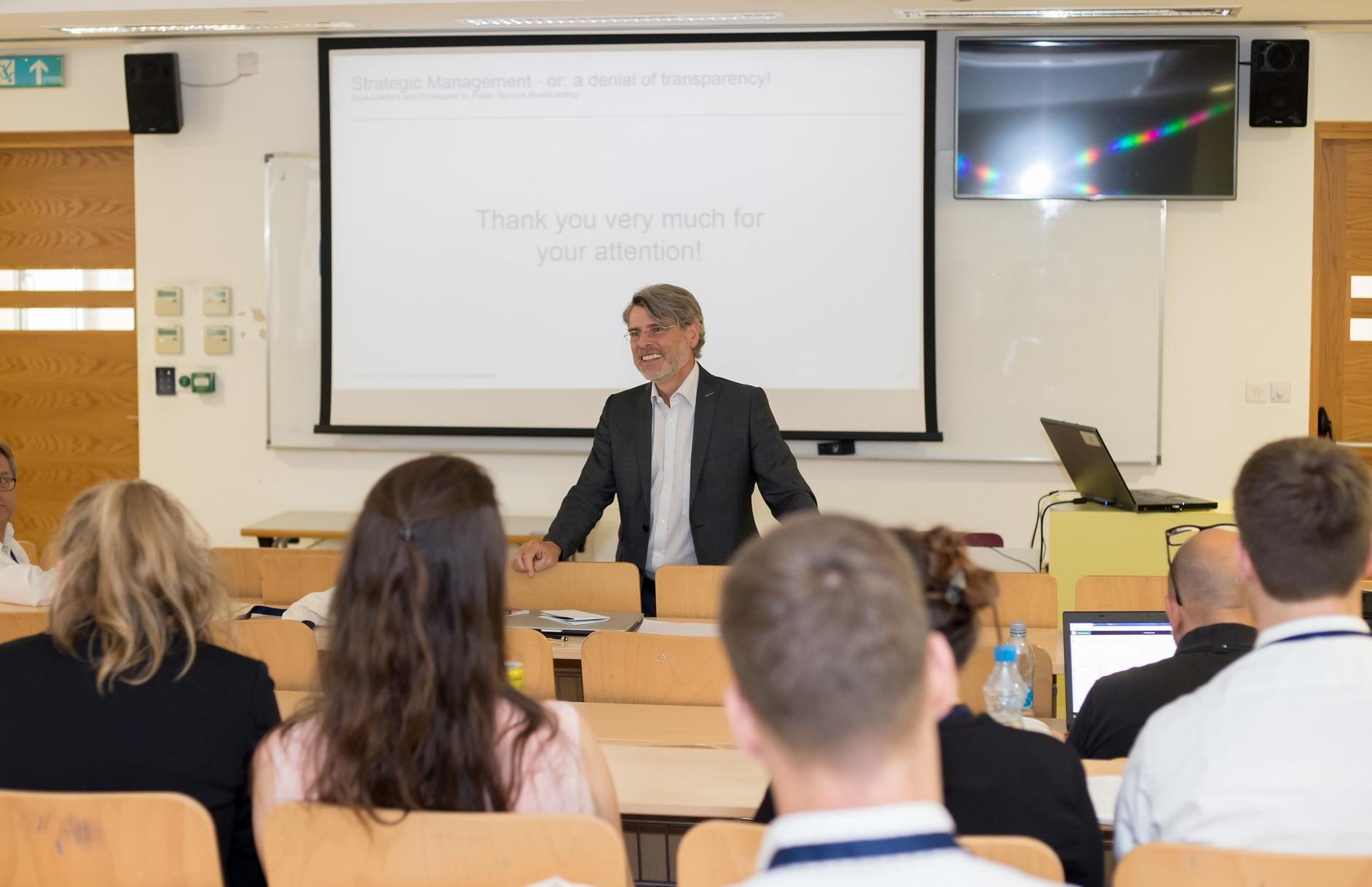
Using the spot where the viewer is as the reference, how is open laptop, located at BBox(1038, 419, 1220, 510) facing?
facing away from the viewer and to the right of the viewer

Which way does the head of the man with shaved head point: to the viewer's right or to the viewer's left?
to the viewer's left

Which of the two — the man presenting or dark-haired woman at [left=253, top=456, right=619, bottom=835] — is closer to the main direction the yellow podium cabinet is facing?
the dark-haired woman

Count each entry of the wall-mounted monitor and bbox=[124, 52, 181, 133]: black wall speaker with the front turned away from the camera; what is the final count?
0

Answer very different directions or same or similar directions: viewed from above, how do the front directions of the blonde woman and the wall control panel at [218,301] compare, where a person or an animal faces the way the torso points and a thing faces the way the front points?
very different directions

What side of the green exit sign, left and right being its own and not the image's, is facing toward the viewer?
front

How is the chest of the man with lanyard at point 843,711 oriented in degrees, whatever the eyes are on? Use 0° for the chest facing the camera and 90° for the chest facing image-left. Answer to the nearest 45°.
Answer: approximately 180°

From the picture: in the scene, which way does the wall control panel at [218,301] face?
toward the camera

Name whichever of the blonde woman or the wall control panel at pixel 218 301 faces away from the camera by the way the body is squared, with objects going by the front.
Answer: the blonde woman

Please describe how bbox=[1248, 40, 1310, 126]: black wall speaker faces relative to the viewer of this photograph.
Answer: facing the viewer
